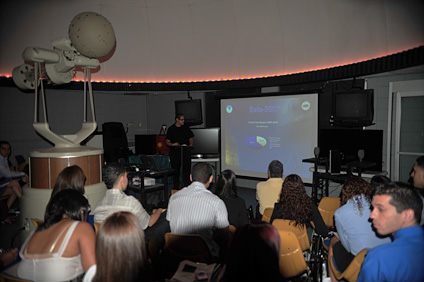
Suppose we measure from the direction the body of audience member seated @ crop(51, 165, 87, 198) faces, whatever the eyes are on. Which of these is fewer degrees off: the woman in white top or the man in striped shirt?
the man in striped shirt

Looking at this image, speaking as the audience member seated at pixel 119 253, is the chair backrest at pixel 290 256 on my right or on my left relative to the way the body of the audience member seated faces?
on my right

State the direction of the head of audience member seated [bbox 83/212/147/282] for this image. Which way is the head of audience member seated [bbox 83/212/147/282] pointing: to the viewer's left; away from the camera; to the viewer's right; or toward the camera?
away from the camera

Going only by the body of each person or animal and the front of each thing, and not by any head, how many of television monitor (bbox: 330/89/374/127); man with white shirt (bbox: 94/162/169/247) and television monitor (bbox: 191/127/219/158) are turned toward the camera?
2

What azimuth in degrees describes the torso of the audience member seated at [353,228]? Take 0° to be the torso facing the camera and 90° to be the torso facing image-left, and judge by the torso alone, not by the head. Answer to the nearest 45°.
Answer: approximately 135°

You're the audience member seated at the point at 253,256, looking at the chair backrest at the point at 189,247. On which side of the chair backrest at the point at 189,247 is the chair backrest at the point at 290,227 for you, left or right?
right

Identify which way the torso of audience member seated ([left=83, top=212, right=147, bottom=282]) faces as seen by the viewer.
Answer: away from the camera

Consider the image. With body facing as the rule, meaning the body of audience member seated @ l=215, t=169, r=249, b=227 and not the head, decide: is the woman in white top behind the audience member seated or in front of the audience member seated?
behind

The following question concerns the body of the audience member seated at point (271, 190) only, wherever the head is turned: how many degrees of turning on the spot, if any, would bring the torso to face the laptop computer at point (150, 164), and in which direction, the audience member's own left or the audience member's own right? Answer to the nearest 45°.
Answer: approximately 45° to the audience member's own left

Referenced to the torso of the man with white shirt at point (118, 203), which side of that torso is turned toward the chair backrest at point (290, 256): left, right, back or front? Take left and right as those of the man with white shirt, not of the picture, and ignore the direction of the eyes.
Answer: right

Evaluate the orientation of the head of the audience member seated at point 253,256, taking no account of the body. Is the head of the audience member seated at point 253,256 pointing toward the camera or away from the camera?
away from the camera

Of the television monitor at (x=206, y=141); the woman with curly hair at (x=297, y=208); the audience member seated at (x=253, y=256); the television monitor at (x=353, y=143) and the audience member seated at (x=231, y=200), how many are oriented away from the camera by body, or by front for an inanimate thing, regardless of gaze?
3

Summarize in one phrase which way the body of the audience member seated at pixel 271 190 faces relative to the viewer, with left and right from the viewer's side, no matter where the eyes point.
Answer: facing away from the viewer
